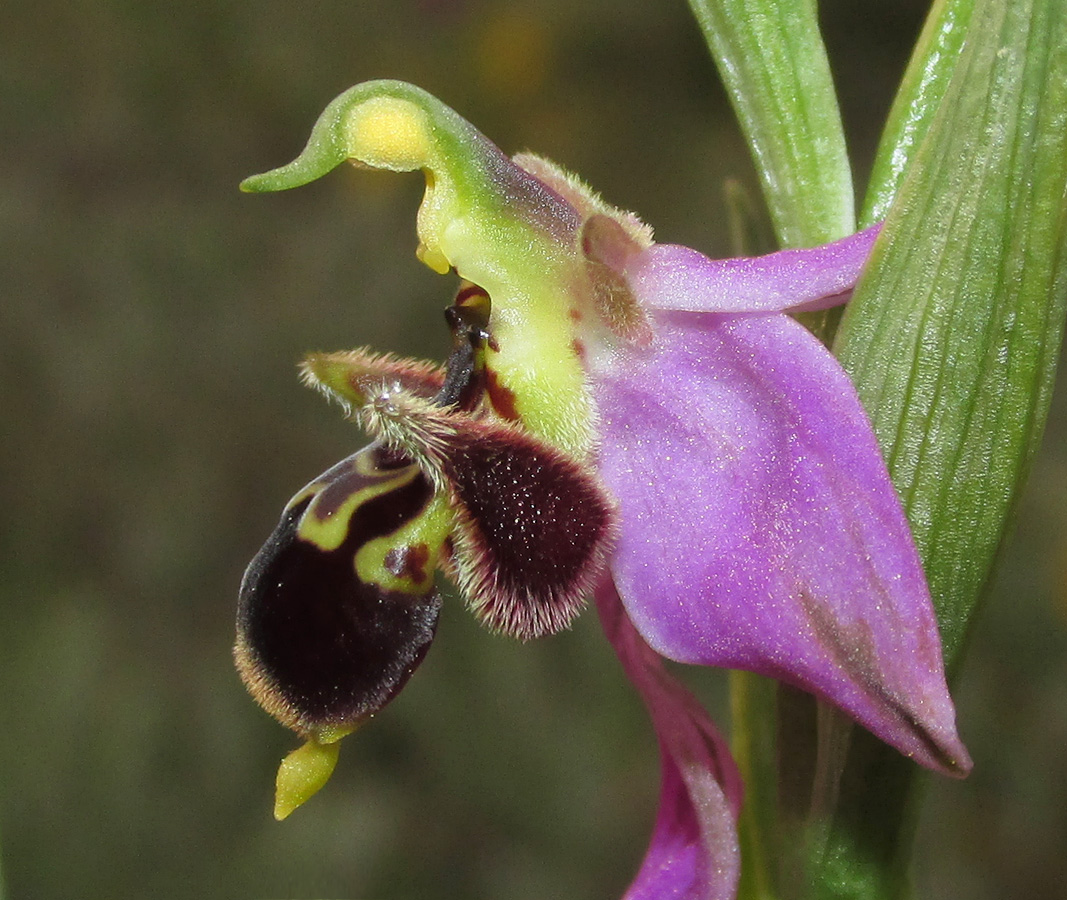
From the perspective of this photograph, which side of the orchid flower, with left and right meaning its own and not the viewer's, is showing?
left
